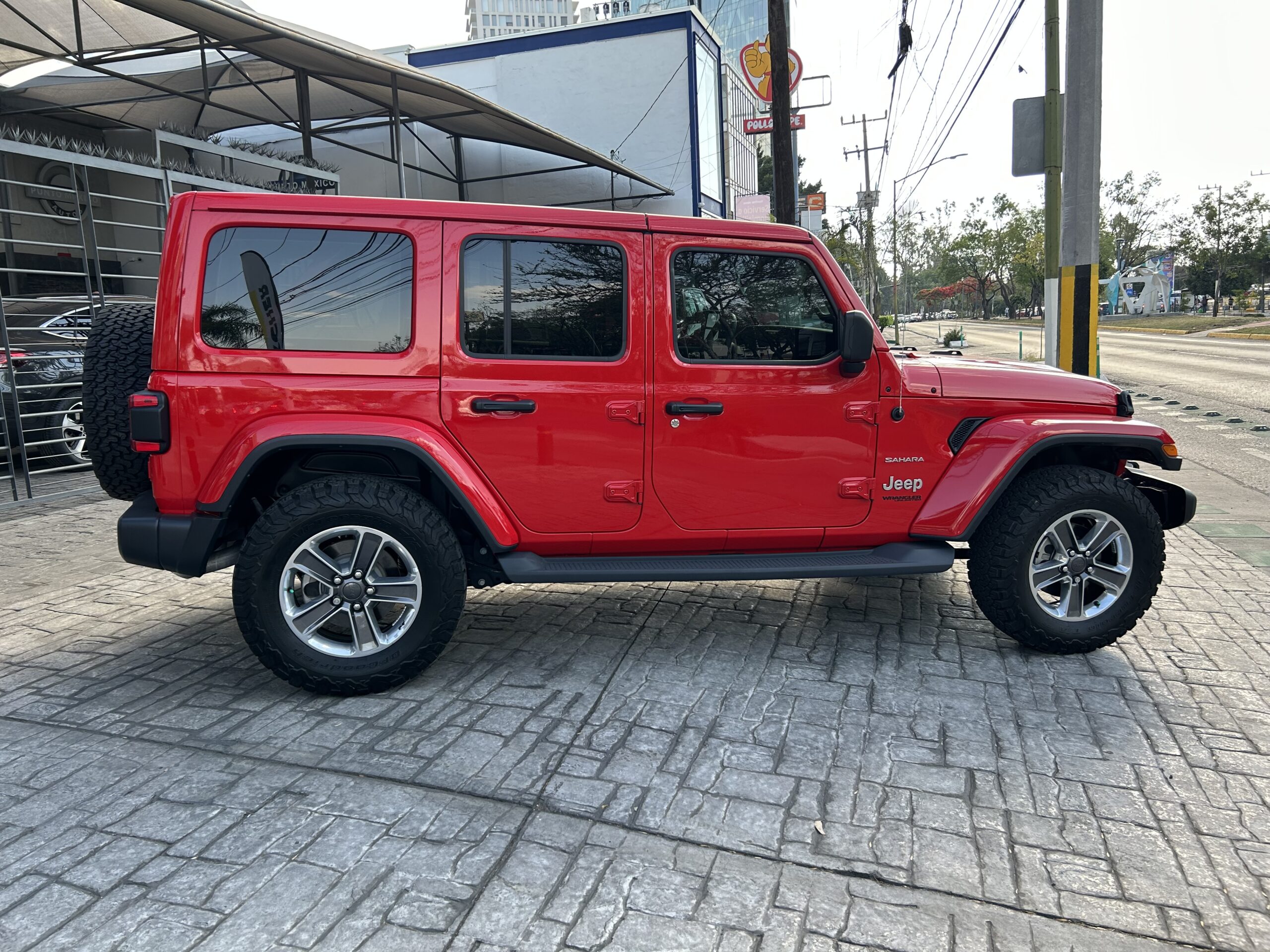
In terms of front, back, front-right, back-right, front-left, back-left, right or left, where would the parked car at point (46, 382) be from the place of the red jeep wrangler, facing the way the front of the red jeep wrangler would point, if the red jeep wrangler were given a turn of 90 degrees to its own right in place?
back-right

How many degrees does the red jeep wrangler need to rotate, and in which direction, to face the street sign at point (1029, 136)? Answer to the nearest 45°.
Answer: approximately 45° to its left

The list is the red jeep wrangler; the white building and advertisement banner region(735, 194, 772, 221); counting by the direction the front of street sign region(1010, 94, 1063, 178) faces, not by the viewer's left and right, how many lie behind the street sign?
1

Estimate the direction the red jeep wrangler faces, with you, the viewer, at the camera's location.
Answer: facing to the right of the viewer

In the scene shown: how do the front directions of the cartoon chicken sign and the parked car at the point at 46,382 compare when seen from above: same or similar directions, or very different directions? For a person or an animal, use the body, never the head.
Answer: very different directions

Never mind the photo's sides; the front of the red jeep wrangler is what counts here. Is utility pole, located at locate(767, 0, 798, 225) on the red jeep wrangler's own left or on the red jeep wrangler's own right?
on the red jeep wrangler's own left

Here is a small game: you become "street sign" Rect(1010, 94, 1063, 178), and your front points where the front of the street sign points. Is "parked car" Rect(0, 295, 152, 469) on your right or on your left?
on your left

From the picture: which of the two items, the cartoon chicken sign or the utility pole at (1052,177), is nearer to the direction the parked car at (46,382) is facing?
the cartoon chicken sign

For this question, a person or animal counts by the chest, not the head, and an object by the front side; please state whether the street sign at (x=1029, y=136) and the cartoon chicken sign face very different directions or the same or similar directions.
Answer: very different directions

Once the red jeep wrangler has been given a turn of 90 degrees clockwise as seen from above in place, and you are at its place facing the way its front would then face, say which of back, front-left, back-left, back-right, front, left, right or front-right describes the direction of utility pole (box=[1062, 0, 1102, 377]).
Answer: back-left

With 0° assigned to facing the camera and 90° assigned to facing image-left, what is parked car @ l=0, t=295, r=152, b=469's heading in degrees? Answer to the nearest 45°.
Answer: approximately 225°

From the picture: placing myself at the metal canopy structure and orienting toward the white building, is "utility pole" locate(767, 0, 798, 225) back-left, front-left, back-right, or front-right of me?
front-right

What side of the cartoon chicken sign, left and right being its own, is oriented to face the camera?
front

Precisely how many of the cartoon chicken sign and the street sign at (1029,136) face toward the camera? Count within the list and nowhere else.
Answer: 1

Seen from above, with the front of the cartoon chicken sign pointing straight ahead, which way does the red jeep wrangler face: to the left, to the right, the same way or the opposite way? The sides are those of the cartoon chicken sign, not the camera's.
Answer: to the left

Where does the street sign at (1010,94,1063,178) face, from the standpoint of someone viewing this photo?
facing away from the viewer
